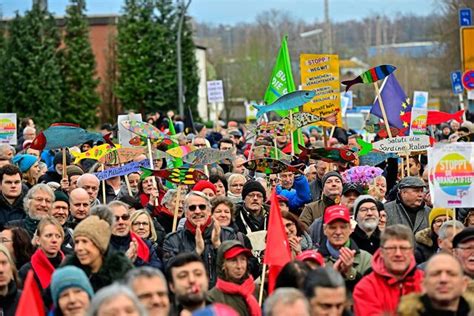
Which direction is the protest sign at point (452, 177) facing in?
toward the camera

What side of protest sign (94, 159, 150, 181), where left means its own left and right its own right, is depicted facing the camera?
front

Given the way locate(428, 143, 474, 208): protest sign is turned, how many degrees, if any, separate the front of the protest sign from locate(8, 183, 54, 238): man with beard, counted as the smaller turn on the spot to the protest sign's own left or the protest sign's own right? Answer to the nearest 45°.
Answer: approximately 90° to the protest sign's own right

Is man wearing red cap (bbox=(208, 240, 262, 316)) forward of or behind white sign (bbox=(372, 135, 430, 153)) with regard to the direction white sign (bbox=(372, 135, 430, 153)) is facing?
forward

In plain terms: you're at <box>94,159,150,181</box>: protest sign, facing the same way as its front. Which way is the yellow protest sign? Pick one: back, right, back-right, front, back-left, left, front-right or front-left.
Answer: back-left

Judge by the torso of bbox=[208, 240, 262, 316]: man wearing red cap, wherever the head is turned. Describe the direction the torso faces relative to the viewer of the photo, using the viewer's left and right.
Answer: facing the viewer and to the right of the viewer

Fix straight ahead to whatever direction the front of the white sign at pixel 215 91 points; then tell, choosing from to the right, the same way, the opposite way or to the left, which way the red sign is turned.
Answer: the same way

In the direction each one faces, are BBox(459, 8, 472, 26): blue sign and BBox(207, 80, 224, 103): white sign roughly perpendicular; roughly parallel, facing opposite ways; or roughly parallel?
roughly parallel

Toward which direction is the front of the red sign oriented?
toward the camera

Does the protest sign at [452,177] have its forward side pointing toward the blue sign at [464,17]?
no

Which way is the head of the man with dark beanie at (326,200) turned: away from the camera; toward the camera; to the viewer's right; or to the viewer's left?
toward the camera

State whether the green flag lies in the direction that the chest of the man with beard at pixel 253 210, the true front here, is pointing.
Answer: no

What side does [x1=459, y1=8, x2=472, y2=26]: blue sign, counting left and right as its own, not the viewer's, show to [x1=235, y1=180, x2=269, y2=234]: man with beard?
front

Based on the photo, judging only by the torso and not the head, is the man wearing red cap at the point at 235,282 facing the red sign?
no

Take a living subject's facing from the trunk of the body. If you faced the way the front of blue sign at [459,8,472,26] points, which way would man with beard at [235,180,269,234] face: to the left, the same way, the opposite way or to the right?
the same way

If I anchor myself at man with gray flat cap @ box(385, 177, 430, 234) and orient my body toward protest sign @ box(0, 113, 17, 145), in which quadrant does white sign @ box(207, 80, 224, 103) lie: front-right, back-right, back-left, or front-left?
front-right

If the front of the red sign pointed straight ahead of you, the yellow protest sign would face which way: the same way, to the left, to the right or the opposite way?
the same way
